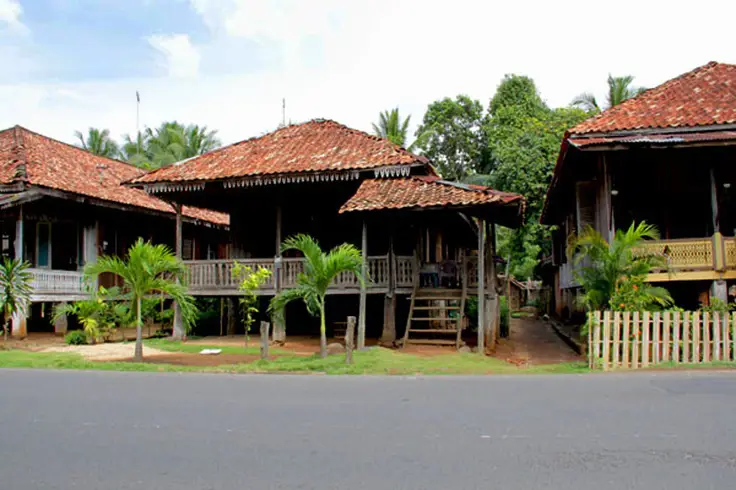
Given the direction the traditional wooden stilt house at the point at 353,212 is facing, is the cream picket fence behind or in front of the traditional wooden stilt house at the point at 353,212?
in front

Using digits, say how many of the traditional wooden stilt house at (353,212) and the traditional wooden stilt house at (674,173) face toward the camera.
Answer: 2

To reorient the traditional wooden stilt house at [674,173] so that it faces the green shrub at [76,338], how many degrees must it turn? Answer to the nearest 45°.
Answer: approximately 90° to its right

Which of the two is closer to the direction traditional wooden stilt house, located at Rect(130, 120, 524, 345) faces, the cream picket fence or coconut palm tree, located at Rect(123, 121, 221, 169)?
the cream picket fence

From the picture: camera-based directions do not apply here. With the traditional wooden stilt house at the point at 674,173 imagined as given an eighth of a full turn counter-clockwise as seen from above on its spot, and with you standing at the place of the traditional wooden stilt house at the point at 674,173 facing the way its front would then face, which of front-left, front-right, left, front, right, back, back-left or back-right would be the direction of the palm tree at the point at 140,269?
right

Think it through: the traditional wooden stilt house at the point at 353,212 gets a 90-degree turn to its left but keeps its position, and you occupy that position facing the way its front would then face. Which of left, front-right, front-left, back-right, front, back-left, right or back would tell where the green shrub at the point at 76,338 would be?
back

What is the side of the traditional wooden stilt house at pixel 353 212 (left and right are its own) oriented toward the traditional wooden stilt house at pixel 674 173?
left

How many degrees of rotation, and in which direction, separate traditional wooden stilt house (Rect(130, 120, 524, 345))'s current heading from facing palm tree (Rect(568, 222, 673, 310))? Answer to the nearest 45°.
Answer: approximately 45° to its left

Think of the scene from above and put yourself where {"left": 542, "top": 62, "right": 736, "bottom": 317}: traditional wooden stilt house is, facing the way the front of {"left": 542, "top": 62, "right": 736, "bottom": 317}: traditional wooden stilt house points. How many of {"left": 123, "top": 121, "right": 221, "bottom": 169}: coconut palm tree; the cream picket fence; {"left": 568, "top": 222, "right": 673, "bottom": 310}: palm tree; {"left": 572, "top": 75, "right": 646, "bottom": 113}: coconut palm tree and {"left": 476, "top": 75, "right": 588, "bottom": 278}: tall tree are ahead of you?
2

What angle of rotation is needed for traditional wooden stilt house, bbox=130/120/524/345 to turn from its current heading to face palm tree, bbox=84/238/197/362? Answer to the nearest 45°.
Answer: approximately 45° to its right

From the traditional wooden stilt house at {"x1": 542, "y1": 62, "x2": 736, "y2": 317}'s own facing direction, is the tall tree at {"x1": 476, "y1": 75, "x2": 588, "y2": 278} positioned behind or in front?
behind

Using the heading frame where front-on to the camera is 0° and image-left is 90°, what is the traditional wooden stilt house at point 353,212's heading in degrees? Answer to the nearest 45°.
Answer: approximately 0°

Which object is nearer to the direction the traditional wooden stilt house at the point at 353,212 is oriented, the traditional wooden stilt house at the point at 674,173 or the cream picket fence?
the cream picket fence

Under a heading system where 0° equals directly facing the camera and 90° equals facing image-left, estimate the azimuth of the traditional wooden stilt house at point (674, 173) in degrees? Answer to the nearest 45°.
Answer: approximately 0°

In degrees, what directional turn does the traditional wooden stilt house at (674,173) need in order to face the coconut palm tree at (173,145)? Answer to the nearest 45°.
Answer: approximately 135° to its right
